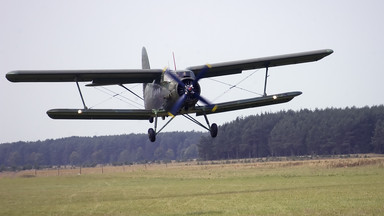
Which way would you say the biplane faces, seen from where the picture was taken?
facing the viewer
